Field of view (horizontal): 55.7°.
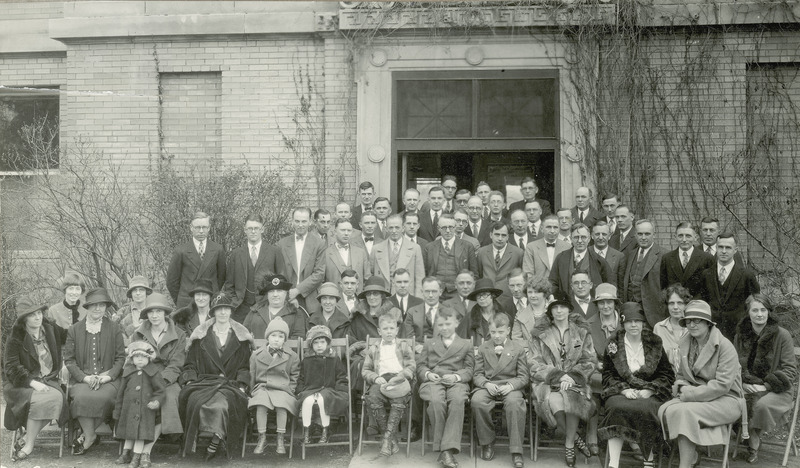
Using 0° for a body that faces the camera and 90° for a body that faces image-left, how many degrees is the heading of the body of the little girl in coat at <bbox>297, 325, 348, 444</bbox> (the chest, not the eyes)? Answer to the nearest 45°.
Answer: approximately 0°

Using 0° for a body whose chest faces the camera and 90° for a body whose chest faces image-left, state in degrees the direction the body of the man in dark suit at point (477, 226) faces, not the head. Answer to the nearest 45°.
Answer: approximately 0°

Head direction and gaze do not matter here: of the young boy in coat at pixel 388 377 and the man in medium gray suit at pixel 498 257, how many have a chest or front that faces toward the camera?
2
